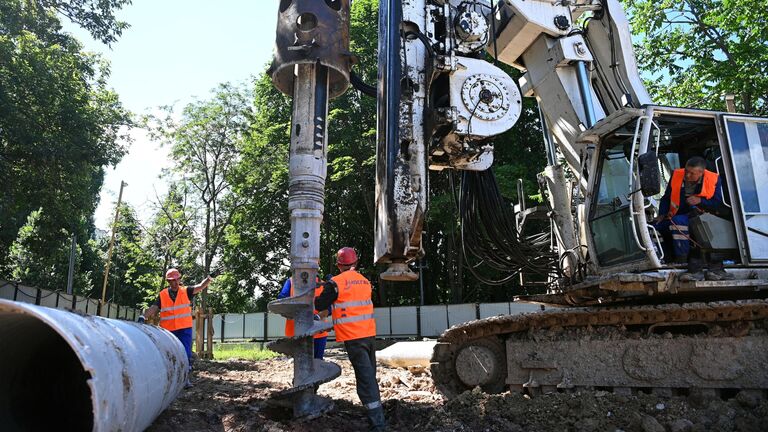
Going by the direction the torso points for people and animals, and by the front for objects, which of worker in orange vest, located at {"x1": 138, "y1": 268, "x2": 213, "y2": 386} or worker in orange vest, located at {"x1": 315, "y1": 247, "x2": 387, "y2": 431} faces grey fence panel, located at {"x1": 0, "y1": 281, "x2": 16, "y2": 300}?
worker in orange vest, located at {"x1": 315, "y1": 247, "x2": 387, "y2": 431}

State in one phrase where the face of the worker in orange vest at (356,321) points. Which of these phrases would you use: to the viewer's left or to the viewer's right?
to the viewer's left

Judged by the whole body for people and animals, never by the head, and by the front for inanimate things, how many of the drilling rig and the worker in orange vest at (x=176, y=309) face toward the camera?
1

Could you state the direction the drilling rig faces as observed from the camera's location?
facing to the left of the viewer

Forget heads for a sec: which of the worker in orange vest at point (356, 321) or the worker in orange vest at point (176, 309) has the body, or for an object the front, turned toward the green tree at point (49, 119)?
the worker in orange vest at point (356, 321)

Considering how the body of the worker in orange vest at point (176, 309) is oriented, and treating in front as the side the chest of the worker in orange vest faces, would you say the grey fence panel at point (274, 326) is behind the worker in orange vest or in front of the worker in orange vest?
behind

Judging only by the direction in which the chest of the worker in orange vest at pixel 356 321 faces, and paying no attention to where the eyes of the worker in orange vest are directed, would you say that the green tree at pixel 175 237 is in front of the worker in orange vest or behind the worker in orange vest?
in front

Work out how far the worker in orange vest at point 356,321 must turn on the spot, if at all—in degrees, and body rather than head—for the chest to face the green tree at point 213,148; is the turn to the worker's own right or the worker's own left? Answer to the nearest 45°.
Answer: approximately 45° to the worker's own right

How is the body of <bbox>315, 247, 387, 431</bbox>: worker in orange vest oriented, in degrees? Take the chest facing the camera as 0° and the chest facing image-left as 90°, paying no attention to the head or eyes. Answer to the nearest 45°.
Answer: approximately 135°

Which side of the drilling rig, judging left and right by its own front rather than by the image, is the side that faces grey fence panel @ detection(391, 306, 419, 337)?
right

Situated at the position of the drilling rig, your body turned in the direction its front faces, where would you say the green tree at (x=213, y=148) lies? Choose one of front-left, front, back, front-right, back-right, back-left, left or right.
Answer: front-right

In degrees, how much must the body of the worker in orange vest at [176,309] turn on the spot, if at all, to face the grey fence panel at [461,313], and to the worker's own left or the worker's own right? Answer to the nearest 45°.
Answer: approximately 135° to the worker's own left

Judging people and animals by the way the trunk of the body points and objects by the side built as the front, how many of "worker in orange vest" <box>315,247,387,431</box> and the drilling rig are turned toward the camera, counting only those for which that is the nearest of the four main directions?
0

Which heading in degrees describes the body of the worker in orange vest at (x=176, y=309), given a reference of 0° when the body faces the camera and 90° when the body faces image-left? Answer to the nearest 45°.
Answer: approximately 0°
